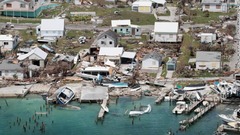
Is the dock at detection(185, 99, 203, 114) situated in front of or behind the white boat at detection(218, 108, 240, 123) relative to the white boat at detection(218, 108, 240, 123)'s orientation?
in front

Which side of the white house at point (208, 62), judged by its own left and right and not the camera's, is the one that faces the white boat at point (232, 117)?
front

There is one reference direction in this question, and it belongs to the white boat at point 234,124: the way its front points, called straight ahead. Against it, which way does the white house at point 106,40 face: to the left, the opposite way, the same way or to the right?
to the left

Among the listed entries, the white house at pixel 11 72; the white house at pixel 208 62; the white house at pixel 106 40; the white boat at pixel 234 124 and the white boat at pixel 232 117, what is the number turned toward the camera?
3

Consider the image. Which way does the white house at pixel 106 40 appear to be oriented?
toward the camera

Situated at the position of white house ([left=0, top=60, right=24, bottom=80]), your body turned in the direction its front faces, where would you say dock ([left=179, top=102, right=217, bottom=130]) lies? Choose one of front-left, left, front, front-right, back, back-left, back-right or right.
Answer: front-left

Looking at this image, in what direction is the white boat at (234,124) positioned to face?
to the viewer's left

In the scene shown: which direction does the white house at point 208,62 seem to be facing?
toward the camera

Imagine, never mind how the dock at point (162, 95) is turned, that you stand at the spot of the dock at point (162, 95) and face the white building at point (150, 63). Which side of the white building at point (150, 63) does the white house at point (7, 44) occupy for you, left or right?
left
